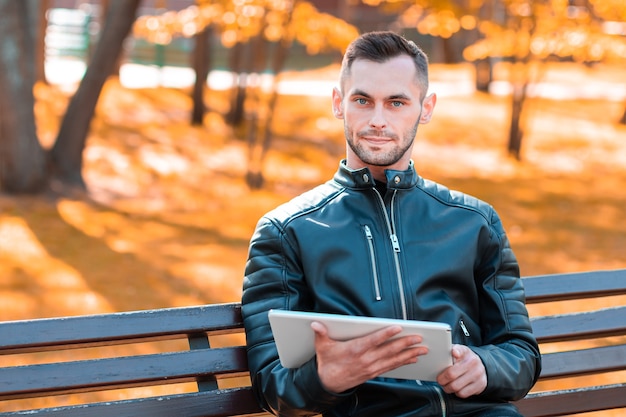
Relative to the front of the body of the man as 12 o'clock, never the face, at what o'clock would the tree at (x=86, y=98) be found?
The tree is roughly at 5 o'clock from the man.

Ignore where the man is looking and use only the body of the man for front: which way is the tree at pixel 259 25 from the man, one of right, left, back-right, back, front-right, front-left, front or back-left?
back

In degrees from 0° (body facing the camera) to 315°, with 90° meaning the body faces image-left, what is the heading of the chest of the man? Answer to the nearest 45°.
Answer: approximately 0°

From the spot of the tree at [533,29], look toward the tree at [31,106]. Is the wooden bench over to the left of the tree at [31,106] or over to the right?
left

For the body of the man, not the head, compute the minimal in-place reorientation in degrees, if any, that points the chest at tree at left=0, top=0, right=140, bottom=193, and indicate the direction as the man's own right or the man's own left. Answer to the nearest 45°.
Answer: approximately 135° to the man's own right
